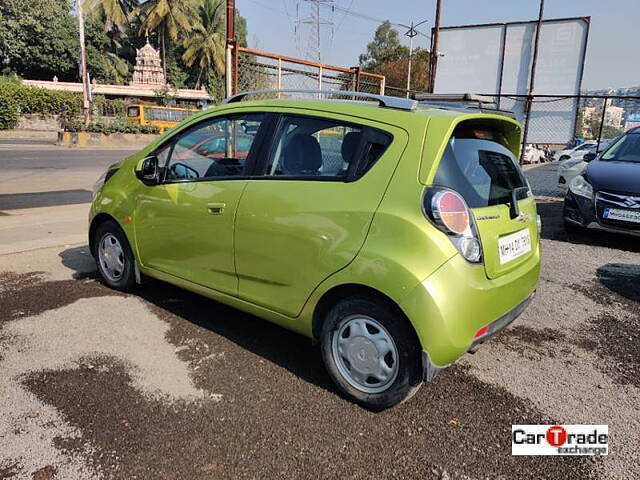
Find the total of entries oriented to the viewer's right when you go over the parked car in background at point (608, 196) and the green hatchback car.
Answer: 0

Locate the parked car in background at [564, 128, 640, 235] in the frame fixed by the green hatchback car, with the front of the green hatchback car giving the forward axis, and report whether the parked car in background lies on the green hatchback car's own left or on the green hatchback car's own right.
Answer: on the green hatchback car's own right

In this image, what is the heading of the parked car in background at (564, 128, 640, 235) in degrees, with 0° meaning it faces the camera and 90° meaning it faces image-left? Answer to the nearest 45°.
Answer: approximately 45°

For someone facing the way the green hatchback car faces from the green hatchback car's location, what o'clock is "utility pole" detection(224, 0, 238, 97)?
The utility pole is roughly at 1 o'clock from the green hatchback car.

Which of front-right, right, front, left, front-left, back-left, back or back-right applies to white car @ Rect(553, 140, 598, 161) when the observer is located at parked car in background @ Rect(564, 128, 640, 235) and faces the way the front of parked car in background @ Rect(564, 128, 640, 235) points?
back-right

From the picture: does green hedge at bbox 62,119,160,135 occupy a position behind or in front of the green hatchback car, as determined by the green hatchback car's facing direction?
in front

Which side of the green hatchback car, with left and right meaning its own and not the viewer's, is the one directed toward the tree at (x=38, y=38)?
front

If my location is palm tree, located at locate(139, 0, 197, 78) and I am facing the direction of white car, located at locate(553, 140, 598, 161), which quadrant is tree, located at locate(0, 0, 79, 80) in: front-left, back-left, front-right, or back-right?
back-right

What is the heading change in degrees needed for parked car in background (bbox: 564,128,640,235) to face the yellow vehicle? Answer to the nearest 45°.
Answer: approximately 90° to its right

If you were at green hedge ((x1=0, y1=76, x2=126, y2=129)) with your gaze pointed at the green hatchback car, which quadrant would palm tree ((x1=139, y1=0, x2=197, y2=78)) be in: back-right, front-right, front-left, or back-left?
back-left

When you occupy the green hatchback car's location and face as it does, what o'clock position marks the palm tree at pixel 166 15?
The palm tree is roughly at 1 o'clock from the green hatchback car.

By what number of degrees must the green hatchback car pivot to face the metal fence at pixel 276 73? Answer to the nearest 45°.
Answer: approximately 45° to its right

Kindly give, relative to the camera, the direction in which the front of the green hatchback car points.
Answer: facing away from the viewer and to the left of the viewer

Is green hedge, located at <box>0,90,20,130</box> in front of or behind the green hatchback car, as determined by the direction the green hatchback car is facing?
in front

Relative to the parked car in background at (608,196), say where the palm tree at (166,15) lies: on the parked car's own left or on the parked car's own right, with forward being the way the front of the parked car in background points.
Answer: on the parked car's own right
